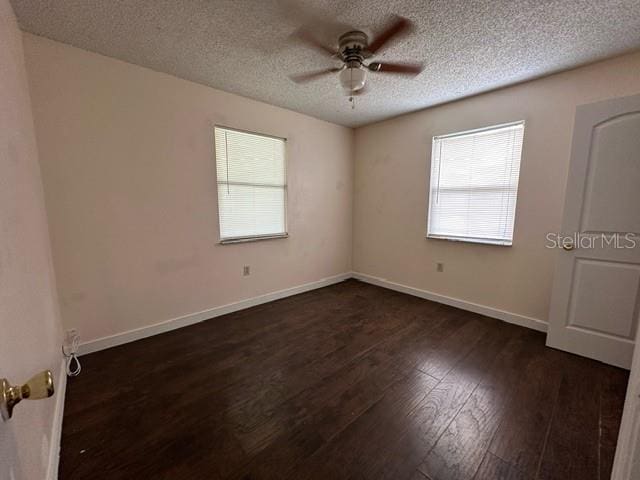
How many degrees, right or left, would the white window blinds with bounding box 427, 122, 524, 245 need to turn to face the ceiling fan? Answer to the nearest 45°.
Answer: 0° — it already faces it

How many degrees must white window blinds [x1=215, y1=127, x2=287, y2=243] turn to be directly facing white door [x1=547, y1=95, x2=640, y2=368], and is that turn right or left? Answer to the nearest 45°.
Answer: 0° — it already faces it

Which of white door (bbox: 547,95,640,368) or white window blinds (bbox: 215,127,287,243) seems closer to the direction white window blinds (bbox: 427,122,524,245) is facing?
the white window blinds

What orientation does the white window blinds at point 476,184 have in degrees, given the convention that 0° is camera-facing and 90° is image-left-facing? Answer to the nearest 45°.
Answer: approximately 45°

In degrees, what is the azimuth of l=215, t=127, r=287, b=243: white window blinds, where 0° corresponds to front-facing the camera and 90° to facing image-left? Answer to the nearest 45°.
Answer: approximately 315°
